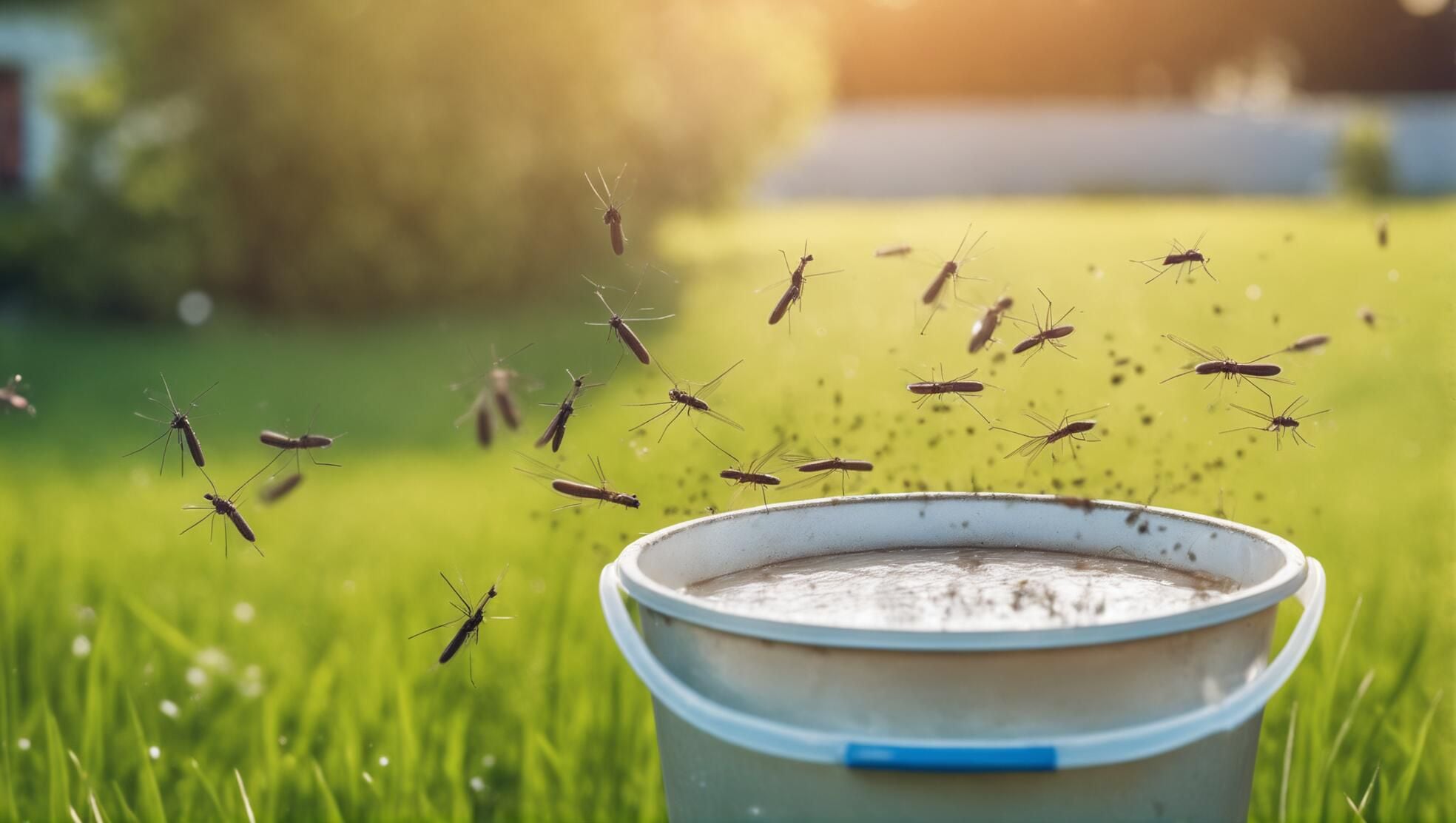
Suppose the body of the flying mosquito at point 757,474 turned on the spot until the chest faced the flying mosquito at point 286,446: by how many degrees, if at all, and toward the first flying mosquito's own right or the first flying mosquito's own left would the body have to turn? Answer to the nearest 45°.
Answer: approximately 180°

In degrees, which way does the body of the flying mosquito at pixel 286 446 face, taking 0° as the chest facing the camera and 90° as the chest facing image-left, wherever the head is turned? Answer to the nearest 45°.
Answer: approximately 270°

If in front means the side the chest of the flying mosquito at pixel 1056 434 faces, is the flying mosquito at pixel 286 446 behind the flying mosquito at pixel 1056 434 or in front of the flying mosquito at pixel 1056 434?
in front

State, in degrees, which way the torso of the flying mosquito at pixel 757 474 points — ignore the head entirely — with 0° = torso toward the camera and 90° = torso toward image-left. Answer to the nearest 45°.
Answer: approximately 270°

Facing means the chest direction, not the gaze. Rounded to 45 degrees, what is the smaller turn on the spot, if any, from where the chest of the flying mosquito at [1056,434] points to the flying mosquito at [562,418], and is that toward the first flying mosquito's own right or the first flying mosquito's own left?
approximately 45° to the first flying mosquito's own left

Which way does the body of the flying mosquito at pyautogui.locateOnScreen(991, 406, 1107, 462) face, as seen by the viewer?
to the viewer's left
